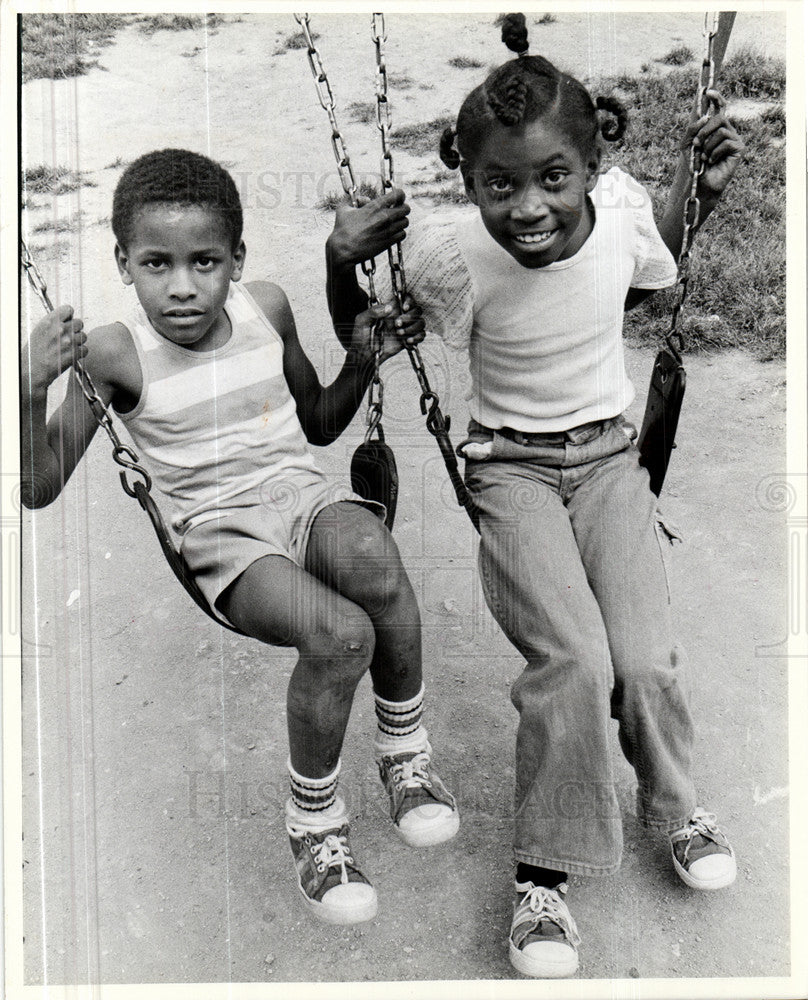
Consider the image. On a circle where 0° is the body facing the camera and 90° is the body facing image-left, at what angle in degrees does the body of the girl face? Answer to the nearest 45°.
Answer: approximately 0°
